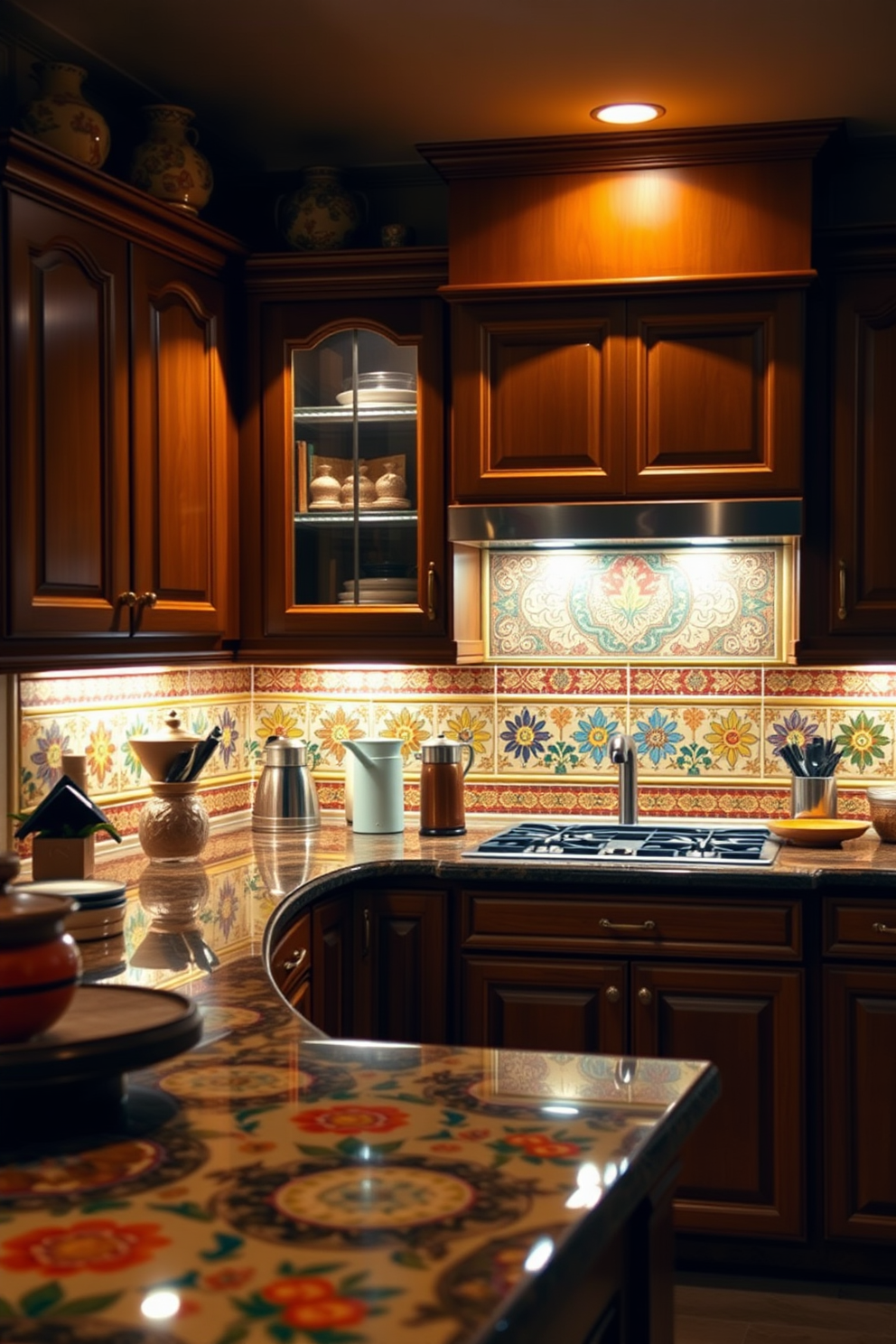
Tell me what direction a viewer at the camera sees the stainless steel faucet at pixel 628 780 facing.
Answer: facing the viewer and to the left of the viewer

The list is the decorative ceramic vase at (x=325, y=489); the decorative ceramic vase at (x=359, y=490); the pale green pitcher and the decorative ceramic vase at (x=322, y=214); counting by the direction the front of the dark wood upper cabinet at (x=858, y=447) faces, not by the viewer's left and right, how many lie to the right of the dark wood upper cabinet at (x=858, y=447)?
4

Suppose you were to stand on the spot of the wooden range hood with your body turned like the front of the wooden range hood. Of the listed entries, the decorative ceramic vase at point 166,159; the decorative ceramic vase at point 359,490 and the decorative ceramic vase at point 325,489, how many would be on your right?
3

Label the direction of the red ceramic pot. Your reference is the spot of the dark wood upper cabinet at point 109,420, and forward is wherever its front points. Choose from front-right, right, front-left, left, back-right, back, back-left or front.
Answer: front-right

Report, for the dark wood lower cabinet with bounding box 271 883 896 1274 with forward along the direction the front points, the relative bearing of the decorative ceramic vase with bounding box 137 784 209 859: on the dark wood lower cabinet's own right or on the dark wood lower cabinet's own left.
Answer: on the dark wood lower cabinet's own right

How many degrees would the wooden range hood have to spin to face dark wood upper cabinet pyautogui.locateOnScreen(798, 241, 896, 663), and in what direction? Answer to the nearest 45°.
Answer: approximately 90° to its left

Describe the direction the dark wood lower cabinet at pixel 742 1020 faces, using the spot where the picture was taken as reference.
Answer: facing the viewer

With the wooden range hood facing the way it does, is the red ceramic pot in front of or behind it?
in front

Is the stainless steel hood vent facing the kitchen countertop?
yes

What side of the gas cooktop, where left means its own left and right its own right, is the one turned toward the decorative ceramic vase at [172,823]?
right

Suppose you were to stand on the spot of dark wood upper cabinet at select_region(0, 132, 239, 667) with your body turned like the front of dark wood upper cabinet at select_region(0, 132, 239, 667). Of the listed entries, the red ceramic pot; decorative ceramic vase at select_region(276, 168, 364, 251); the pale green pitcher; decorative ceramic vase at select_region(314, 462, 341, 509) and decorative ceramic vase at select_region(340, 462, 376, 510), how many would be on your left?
4

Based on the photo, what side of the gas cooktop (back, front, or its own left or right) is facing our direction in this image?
front
